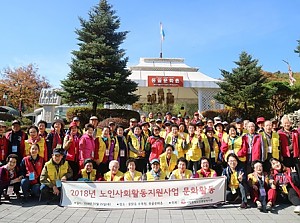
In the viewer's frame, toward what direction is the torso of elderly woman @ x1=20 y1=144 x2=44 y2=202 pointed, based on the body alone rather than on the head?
toward the camera

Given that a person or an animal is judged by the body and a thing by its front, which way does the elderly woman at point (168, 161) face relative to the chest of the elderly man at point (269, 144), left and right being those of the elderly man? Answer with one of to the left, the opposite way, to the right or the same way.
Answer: the same way

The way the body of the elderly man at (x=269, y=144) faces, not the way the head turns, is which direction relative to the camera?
toward the camera

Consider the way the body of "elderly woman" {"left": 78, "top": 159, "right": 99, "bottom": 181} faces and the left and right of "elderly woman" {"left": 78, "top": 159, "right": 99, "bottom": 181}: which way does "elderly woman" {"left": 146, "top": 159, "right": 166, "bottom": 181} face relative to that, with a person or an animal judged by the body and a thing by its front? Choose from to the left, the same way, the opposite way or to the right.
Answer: the same way

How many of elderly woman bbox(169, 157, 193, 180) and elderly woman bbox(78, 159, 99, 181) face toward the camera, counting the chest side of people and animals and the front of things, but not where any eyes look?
2

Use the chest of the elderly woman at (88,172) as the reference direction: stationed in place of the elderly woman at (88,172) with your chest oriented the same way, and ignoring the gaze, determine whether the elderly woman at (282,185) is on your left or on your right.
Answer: on your left

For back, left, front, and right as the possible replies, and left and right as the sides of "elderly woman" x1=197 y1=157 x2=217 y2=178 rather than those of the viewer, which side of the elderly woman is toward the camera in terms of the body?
front

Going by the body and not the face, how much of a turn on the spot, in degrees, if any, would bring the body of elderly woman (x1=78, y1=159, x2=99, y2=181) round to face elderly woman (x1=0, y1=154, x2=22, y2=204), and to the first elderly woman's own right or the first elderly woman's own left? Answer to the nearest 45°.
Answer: approximately 90° to the first elderly woman's own right

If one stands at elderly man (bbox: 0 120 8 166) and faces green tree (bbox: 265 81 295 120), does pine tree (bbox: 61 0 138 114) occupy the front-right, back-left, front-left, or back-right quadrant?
front-left

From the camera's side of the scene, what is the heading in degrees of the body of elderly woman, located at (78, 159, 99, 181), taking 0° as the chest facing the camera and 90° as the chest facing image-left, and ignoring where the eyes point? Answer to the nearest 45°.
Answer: approximately 0°

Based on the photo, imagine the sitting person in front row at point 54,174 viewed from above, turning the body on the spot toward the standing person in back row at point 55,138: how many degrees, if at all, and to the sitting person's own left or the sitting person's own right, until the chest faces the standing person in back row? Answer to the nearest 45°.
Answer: approximately 180°

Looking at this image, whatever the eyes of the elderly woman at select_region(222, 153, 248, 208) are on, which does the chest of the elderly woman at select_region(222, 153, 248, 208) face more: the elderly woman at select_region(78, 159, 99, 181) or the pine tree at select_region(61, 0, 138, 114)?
the elderly woman

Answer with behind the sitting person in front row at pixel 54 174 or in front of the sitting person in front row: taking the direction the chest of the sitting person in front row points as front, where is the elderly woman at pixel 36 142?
behind

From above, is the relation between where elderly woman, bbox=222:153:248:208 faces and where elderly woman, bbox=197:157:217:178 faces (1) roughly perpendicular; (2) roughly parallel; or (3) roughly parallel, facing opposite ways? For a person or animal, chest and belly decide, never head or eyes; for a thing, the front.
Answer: roughly parallel

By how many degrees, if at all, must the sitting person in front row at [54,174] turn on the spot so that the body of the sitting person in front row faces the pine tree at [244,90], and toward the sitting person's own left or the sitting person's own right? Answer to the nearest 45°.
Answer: approximately 135° to the sitting person's own left

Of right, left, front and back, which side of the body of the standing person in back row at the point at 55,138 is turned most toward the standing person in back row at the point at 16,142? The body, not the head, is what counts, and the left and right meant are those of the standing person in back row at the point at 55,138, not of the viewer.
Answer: right

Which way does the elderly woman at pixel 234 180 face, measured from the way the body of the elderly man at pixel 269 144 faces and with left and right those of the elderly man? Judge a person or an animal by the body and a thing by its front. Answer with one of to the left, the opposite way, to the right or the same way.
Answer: the same way
